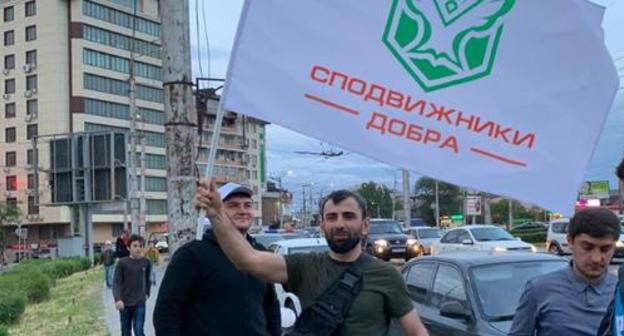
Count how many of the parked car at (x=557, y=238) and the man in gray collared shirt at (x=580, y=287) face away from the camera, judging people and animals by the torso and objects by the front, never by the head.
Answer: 0

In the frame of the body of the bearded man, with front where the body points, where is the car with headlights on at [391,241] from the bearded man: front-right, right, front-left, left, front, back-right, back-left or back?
back

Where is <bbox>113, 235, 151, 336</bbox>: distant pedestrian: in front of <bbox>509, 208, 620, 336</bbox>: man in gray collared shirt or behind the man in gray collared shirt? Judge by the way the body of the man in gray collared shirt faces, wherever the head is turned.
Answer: behind

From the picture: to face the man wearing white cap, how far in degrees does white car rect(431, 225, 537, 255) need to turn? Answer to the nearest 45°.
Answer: approximately 45° to its right

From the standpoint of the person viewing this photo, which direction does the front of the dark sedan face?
facing the viewer and to the right of the viewer

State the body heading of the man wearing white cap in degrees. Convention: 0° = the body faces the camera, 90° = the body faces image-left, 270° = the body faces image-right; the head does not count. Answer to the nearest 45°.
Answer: approximately 315°

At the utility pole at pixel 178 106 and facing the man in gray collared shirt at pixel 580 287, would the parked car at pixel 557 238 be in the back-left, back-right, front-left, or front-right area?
back-left

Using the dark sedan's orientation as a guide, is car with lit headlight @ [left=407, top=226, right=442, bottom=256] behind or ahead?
behind

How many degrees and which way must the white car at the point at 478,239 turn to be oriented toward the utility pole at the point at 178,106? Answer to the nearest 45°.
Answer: approximately 45° to its right

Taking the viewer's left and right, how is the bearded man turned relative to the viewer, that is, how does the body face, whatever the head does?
facing the viewer

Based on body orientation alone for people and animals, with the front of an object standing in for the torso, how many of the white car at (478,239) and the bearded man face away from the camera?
0

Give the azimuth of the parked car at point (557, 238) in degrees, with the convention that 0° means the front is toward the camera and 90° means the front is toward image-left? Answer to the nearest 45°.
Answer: approximately 315°
